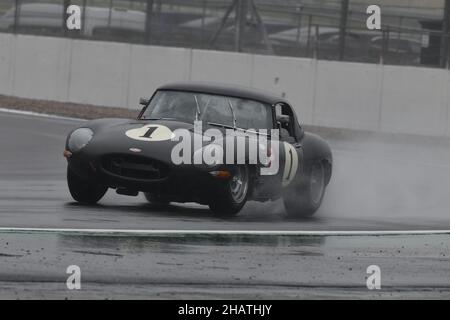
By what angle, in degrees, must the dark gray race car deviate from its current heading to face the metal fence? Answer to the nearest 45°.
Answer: approximately 135° to its right

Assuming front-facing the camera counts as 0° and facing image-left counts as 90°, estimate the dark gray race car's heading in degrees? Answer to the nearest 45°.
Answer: approximately 45°
